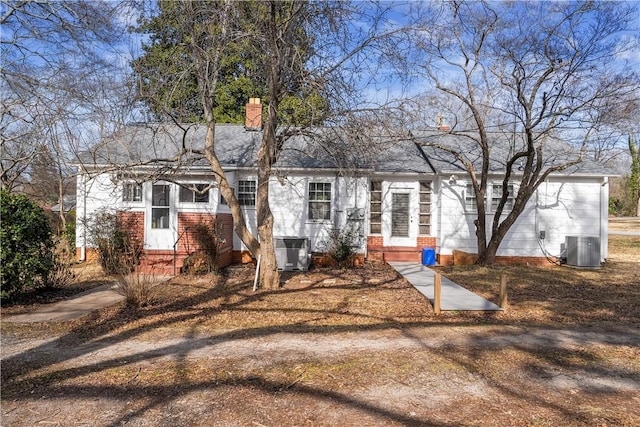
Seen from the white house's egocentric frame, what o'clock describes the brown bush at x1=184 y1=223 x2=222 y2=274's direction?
The brown bush is roughly at 2 o'clock from the white house.

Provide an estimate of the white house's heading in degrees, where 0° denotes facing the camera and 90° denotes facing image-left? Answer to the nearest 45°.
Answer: approximately 0°

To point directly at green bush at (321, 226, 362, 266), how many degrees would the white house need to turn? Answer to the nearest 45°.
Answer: approximately 45° to its right

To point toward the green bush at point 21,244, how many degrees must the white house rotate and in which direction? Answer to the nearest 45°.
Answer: approximately 45° to its right

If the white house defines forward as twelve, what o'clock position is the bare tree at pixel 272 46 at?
The bare tree is roughly at 1 o'clock from the white house.
